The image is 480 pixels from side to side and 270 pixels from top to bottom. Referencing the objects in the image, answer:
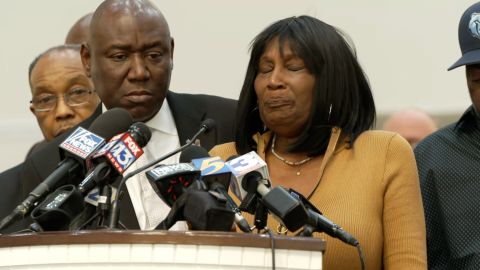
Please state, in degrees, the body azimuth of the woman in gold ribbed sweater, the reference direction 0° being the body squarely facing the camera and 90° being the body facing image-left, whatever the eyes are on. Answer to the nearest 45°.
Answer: approximately 45°

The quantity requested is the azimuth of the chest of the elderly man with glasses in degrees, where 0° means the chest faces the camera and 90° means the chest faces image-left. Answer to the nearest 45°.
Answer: approximately 0°

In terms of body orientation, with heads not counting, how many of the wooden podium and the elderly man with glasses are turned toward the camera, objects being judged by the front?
2

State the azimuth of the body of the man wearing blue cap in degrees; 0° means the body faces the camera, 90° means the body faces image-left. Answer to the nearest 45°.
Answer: approximately 45°

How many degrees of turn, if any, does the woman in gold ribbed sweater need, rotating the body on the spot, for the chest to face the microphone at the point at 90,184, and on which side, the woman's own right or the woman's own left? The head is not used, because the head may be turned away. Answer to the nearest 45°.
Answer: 0° — they already face it

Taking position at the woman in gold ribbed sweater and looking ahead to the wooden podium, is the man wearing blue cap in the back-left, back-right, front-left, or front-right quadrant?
back-left

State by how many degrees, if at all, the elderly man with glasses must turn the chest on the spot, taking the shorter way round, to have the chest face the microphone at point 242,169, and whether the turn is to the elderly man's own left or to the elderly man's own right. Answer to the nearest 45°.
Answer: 0° — they already face it

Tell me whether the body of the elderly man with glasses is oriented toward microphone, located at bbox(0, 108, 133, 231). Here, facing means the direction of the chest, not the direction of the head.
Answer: yes

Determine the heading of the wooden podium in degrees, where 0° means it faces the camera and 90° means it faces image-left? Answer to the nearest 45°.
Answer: approximately 0°
